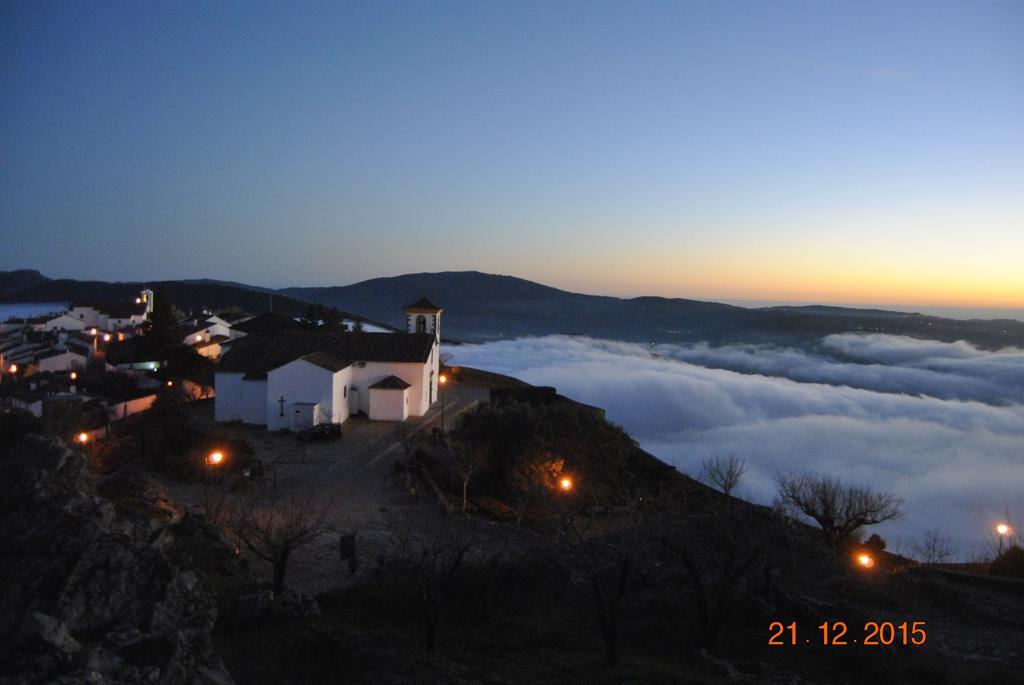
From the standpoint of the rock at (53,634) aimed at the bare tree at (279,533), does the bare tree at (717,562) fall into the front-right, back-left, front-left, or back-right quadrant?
front-right

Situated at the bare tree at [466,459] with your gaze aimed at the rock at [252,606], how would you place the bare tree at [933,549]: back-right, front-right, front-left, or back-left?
back-left

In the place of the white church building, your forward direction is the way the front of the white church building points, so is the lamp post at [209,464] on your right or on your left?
on your right

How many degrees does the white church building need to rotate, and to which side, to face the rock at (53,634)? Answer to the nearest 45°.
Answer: approximately 90° to its right

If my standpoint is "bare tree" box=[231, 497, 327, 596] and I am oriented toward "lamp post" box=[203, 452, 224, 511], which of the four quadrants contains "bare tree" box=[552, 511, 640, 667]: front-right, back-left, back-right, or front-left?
back-right

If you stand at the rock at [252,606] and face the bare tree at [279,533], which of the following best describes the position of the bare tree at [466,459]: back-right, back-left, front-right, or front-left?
front-right

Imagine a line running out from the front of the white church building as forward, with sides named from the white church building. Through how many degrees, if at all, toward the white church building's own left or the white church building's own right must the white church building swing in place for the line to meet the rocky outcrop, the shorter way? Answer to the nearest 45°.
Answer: approximately 90° to the white church building's own right
